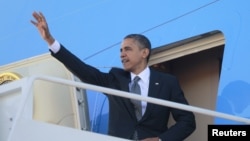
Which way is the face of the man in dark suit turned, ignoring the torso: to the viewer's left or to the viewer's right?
to the viewer's left

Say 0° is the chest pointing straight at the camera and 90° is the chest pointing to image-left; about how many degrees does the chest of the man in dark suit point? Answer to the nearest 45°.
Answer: approximately 45°
